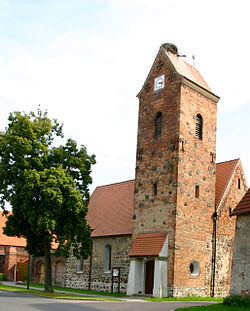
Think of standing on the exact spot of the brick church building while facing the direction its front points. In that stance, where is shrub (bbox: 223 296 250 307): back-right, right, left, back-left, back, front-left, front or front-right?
front-left

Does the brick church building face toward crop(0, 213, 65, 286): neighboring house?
no

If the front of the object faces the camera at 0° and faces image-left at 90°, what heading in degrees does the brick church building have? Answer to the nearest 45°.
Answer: approximately 45°

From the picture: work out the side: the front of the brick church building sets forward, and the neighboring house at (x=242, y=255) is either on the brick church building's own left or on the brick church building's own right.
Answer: on the brick church building's own left
